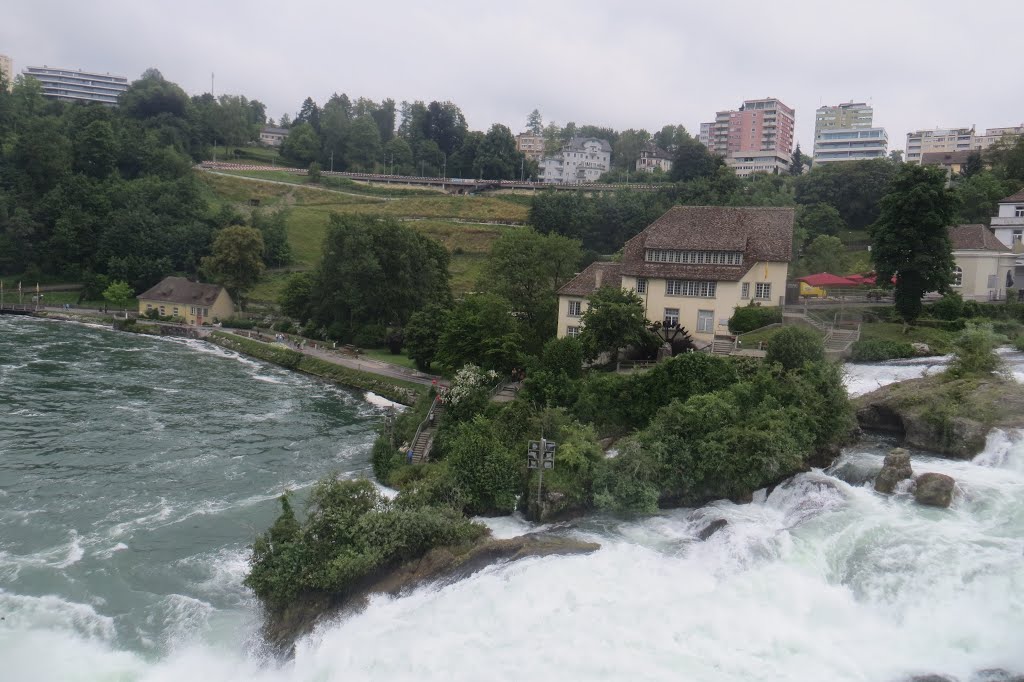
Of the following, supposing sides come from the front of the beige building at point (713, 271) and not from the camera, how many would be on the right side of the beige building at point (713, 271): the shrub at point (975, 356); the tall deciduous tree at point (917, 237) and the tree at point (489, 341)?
1

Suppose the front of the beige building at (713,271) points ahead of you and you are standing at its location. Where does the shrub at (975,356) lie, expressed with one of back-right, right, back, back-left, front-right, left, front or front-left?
front-left

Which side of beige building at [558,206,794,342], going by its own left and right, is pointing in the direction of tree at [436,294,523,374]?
right

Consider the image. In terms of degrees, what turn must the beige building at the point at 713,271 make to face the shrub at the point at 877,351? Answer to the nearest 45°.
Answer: approximately 45° to its left

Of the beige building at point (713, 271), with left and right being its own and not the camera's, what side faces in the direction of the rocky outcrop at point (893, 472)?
front

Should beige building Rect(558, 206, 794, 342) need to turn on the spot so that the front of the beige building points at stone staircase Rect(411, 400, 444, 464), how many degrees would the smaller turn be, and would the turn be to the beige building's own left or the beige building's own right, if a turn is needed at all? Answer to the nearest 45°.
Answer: approximately 45° to the beige building's own right

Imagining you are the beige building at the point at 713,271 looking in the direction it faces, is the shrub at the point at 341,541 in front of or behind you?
in front

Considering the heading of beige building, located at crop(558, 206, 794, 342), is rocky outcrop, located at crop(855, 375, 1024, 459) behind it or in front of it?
in front

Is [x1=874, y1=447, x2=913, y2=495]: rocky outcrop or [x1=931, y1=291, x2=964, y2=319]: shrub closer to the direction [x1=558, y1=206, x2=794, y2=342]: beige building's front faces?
the rocky outcrop

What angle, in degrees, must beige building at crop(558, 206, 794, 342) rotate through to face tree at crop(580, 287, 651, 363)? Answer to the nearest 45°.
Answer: approximately 45° to its right

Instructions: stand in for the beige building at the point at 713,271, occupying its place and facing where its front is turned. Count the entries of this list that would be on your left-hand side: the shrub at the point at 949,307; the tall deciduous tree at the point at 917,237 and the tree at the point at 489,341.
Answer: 2

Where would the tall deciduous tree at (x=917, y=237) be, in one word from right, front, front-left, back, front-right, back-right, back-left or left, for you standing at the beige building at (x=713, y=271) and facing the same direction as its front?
left

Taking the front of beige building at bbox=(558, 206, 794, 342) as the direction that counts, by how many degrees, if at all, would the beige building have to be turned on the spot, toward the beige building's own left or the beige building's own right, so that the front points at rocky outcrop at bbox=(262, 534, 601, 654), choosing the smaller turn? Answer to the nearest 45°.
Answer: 0° — it already faces it

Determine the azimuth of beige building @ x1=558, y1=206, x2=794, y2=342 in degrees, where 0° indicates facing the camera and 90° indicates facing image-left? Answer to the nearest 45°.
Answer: approximately 0°
